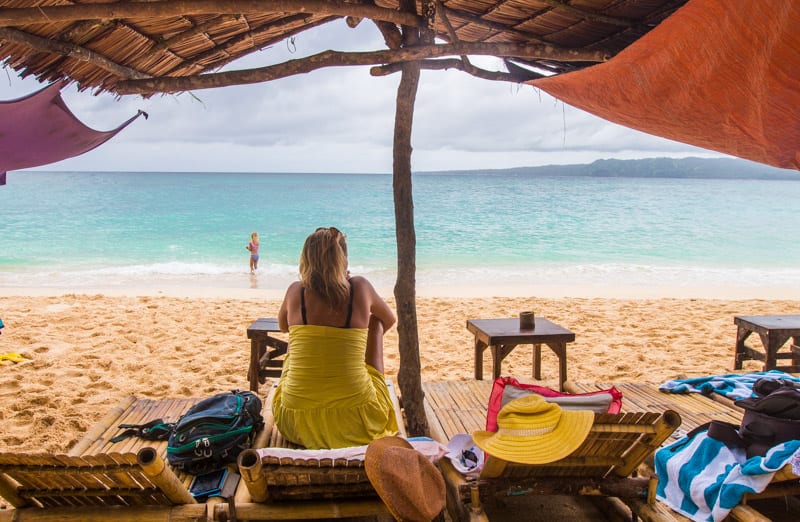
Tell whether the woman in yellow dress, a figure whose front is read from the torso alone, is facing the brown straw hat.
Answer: no

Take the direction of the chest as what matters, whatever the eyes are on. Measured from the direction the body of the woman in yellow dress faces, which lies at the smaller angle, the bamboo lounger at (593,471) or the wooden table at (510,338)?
the wooden table

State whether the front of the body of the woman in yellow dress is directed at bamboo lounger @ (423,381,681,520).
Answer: no

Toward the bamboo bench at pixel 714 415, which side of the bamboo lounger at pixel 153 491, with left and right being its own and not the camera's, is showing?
right

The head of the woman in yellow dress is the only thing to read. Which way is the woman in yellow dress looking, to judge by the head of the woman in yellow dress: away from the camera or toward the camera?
away from the camera

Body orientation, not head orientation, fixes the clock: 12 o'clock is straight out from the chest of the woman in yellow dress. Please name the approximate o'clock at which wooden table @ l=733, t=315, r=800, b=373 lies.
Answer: The wooden table is roughly at 2 o'clock from the woman in yellow dress.

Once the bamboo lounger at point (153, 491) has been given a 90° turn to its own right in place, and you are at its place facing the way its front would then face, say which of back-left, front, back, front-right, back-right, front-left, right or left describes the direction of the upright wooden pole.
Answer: front-left

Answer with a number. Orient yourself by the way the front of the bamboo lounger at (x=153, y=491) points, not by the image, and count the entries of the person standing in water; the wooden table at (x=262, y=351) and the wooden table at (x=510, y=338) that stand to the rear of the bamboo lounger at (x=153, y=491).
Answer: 0

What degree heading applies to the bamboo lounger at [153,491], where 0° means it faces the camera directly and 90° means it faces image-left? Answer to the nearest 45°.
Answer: approximately 180°

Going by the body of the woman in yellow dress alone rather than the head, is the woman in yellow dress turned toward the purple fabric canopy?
no

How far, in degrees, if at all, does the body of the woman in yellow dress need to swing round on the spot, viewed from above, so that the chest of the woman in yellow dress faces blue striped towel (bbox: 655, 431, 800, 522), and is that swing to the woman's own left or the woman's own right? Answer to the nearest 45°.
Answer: approximately 90° to the woman's own right

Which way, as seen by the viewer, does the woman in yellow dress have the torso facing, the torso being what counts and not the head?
away from the camera

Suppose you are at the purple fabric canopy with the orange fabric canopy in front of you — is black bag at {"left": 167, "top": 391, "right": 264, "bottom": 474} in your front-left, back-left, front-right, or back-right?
front-right

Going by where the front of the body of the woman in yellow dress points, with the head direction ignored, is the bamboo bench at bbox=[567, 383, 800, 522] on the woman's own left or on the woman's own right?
on the woman's own right
